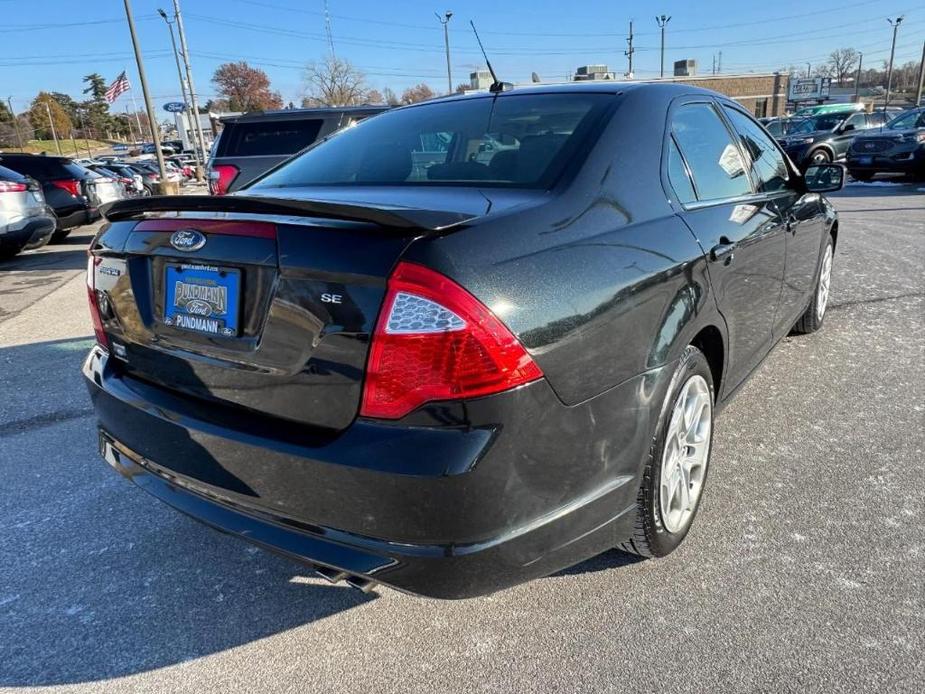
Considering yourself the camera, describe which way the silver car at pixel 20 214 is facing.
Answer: facing away from the viewer and to the left of the viewer

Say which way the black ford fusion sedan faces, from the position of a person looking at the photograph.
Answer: facing away from the viewer and to the right of the viewer

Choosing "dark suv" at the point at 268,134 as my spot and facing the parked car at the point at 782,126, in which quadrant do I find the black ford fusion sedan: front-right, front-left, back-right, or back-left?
back-right

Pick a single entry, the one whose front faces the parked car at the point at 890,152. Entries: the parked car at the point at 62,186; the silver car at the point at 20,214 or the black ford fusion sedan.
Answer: the black ford fusion sedan

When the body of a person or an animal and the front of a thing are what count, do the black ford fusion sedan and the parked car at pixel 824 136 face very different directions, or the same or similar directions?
very different directions

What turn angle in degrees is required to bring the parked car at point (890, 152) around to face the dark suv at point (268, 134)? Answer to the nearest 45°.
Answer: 0° — it already faces it

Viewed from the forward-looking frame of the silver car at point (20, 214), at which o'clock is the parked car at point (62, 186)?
The parked car is roughly at 2 o'clock from the silver car.

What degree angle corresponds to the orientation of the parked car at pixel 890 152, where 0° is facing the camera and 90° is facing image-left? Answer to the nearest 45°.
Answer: approximately 45°
